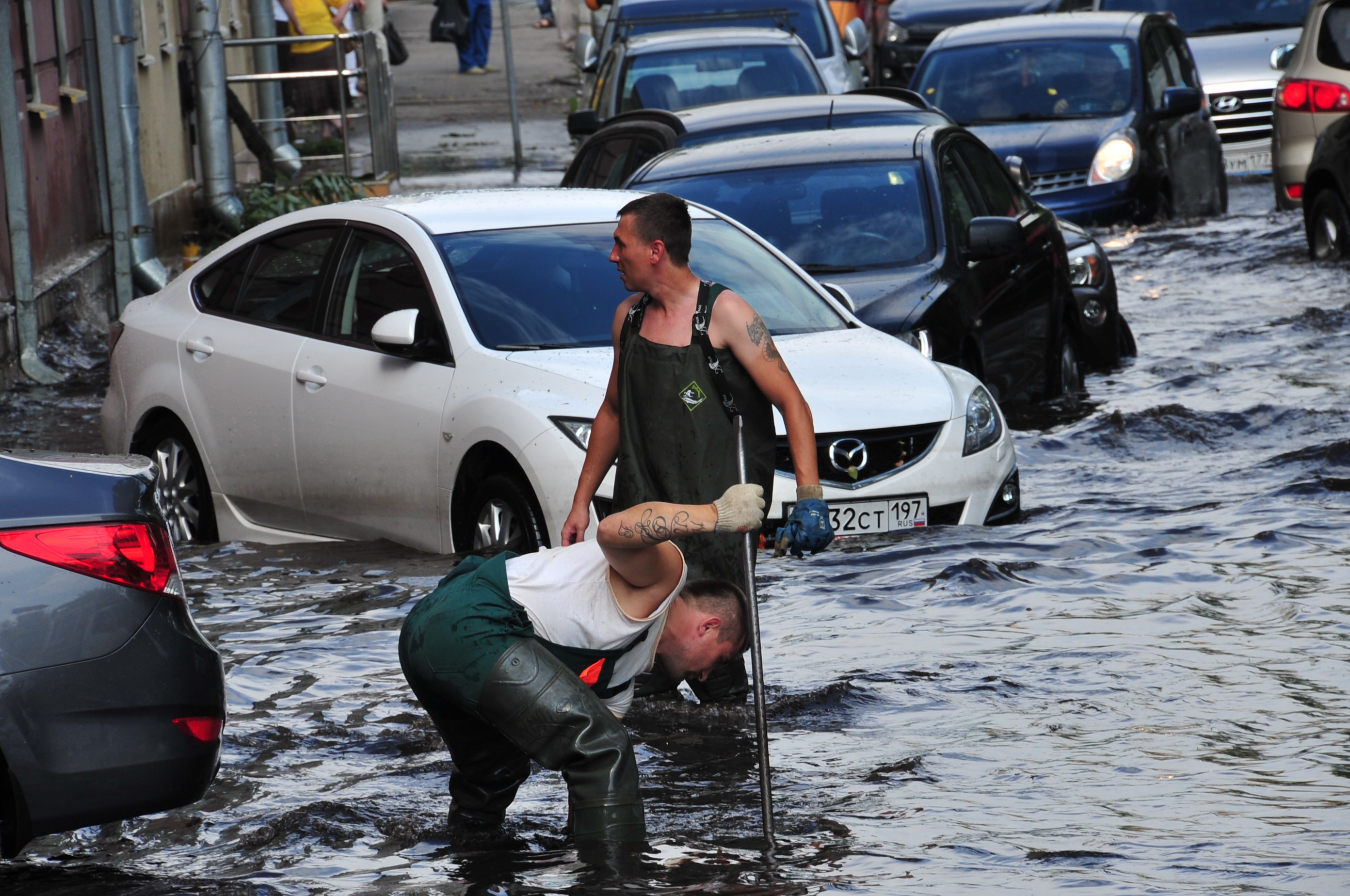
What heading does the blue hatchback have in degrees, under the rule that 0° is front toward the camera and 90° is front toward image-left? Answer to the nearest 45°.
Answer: approximately 45°

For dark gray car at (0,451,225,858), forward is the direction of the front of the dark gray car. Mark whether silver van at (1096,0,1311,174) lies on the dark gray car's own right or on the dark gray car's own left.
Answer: on the dark gray car's own right

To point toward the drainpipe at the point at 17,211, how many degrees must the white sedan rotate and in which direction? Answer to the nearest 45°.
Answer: approximately 180°

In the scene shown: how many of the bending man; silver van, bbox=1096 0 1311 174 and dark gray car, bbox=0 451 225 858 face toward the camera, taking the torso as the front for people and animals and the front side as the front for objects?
1

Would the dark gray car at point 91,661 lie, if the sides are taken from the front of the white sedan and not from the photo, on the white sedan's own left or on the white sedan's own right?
on the white sedan's own right

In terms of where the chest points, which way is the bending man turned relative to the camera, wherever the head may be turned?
to the viewer's right

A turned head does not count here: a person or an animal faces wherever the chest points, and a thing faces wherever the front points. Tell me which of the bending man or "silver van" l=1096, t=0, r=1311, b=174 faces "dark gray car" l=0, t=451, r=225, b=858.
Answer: the silver van

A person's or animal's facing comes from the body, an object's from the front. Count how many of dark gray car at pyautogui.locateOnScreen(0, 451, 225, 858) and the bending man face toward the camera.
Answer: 0

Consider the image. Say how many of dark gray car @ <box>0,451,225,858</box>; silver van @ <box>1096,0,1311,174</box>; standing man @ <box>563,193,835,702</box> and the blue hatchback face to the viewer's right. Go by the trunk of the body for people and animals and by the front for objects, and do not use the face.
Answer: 0

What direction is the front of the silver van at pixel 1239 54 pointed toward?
toward the camera

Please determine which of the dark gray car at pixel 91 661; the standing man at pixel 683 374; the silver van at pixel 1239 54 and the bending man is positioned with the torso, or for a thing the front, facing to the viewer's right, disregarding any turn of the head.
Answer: the bending man

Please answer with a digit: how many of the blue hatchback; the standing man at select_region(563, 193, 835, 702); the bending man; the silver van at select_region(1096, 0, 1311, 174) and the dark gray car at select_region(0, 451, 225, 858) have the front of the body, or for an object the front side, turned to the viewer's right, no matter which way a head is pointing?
1

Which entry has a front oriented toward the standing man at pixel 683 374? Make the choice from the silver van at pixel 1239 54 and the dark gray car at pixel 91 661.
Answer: the silver van

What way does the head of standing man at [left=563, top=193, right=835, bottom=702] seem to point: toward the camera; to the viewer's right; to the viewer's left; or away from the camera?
to the viewer's left

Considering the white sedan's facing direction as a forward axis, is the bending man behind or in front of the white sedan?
in front
